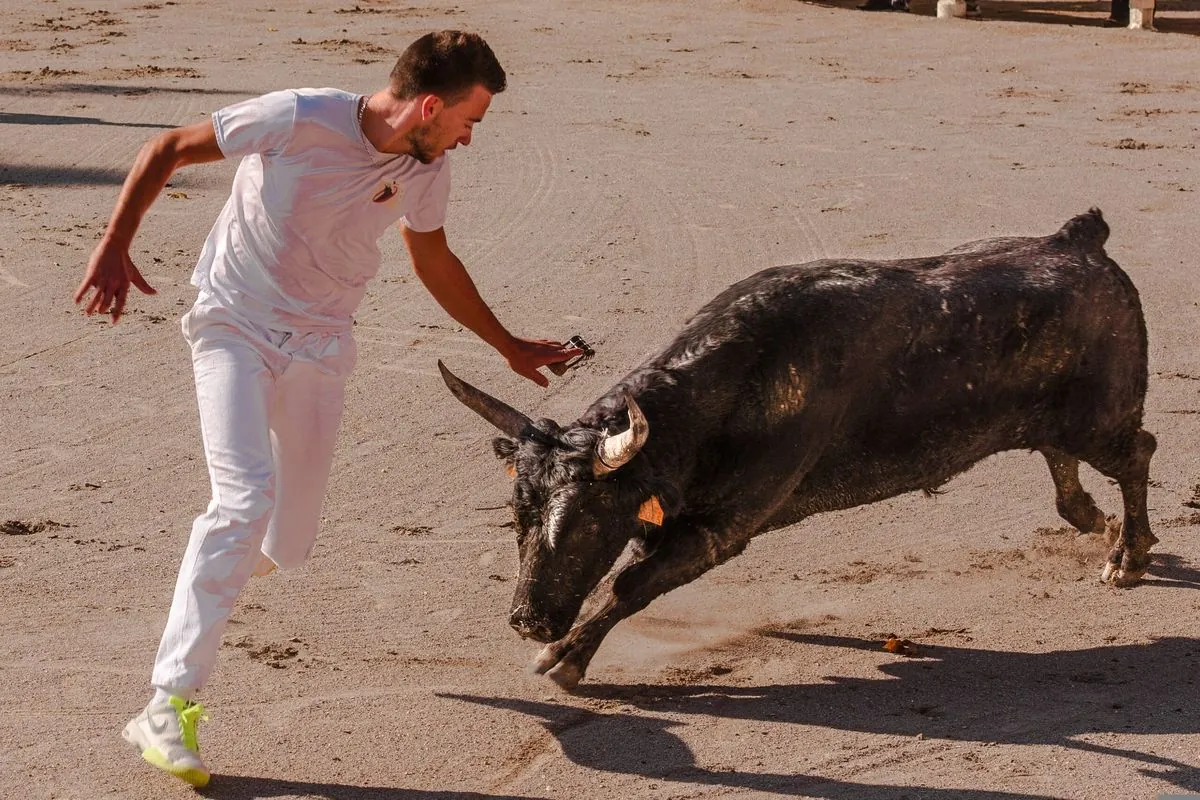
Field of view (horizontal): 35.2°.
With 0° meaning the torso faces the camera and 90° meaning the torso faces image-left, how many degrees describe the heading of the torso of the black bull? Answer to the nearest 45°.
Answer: approximately 45°

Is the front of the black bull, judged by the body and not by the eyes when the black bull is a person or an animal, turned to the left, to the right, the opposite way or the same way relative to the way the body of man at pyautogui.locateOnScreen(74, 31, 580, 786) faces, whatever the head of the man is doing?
to the right

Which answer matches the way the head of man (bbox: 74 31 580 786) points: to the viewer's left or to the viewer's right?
to the viewer's right

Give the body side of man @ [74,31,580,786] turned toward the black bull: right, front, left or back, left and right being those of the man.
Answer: left

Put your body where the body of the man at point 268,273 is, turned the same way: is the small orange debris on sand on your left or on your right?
on your left
